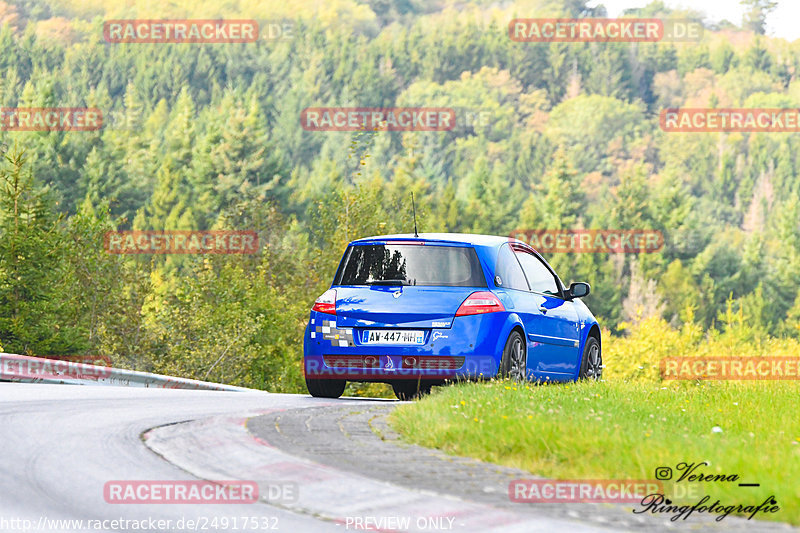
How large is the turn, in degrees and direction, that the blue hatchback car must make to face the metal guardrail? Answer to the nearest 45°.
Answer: approximately 90° to its left
